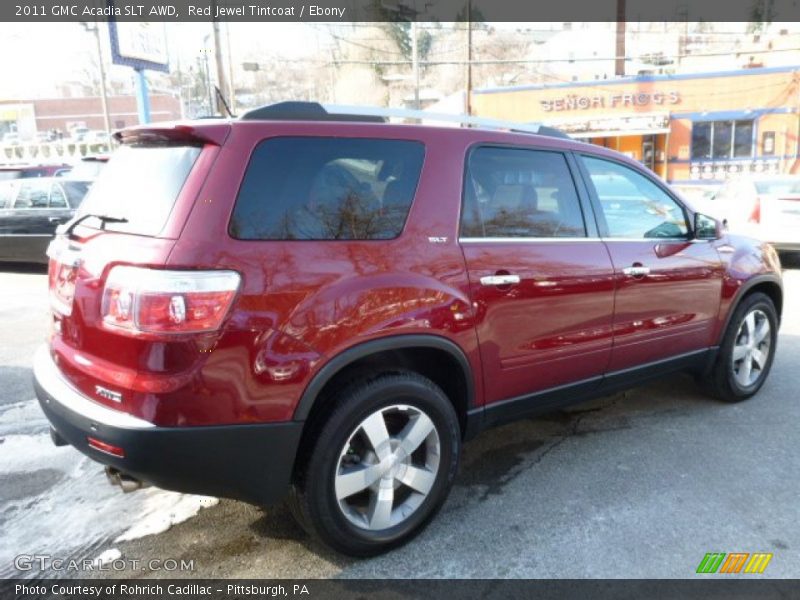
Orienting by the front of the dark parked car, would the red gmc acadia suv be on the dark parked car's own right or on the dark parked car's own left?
on the dark parked car's own left

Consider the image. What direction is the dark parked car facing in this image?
to the viewer's left

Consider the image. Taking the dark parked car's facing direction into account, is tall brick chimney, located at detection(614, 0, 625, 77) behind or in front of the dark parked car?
behind

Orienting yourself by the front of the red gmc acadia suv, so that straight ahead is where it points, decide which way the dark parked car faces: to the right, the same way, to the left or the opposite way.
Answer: the opposite way

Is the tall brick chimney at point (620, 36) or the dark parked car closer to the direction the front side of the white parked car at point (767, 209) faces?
the tall brick chimney

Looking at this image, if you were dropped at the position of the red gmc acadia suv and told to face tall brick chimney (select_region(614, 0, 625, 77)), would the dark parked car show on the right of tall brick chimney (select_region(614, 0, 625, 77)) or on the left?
left

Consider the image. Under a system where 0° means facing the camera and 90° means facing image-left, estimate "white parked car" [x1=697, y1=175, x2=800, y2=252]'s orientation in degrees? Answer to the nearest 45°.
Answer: approximately 135°

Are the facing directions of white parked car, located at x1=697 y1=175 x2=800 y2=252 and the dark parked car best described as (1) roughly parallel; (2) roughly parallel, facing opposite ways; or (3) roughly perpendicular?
roughly perpendicular

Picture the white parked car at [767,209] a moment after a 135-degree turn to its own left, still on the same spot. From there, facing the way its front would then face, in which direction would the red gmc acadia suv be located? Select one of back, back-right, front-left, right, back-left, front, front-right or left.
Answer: front

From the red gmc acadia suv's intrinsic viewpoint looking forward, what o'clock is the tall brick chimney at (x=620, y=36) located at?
The tall brick chimney is roughly at 11 o'clock from the red gmc acadia suv.

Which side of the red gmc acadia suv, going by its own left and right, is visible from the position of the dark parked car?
left

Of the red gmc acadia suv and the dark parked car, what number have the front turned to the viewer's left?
1

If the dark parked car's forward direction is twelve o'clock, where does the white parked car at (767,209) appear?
The white parked car is roughly at 7 o'clock from the dark parked car.

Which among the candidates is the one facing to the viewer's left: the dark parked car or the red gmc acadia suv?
the dark parked car
